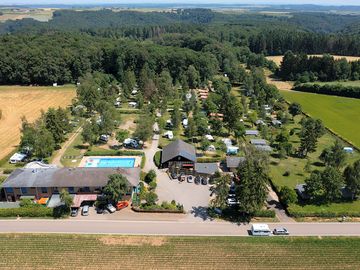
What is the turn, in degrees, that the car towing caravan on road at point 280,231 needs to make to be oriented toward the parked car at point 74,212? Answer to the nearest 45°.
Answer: approximately 180°

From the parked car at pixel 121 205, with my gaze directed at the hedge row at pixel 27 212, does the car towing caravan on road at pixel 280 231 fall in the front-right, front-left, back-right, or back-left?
back-left

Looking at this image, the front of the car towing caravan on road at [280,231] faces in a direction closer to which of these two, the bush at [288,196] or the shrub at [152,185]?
the bush

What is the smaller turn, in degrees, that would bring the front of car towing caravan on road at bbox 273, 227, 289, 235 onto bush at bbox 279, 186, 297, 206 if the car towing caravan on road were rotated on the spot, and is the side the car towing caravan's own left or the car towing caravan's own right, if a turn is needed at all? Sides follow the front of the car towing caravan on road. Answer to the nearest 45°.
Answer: approximately 90° to the car towing caravan's own left

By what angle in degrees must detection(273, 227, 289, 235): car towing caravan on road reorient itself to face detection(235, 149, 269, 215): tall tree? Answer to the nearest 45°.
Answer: approximately 135° to its left

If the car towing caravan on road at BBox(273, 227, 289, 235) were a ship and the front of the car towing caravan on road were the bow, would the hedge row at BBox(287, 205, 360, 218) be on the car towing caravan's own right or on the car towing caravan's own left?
on the car towing caravan's own left

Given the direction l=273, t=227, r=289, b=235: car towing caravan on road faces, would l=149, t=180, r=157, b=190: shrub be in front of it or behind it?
behind

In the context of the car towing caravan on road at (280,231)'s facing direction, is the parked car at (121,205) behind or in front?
behind

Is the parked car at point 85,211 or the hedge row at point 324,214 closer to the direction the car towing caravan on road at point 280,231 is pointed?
the hedge row
